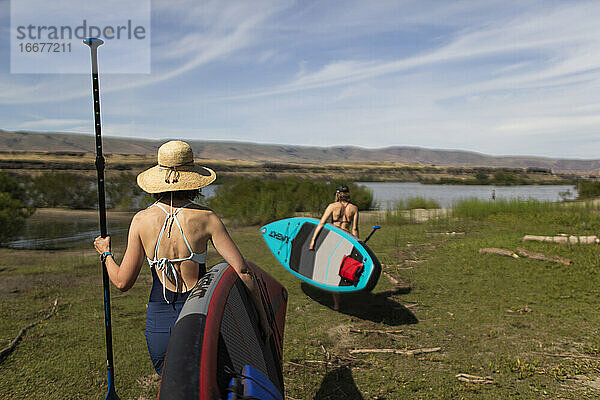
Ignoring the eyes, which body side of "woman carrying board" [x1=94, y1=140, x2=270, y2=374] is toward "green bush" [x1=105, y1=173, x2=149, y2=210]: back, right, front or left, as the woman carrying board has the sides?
front

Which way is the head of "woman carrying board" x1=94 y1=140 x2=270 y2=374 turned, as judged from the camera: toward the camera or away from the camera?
away from the camera

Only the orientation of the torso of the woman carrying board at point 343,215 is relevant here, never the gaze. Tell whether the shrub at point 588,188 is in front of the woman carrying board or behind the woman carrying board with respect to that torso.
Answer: in front

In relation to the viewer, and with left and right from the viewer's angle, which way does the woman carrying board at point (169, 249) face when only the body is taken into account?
facing away from the viewer

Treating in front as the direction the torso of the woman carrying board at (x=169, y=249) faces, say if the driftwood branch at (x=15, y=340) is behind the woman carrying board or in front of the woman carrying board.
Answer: in front

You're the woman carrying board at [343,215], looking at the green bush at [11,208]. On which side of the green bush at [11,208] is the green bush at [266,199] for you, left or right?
right

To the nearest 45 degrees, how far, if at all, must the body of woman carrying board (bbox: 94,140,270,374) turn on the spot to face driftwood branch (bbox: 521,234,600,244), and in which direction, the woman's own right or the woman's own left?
approximately 45° to the woman's own right

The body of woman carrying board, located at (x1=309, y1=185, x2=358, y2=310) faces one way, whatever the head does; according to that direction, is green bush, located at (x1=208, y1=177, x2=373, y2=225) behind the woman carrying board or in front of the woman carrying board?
in front

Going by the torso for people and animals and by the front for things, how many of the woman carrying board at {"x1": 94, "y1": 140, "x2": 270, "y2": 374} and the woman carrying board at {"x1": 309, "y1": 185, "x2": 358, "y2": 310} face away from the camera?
2

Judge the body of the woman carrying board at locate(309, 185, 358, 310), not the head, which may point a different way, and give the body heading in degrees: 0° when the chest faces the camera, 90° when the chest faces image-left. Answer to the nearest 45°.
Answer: approximately 180°

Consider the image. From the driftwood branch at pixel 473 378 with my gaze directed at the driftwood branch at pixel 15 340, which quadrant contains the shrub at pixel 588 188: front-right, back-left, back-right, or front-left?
back-right
